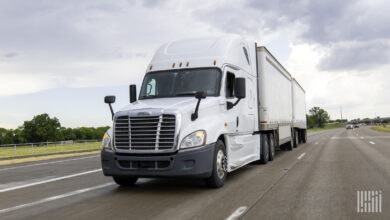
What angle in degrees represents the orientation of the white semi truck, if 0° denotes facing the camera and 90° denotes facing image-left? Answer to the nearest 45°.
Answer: approximately 45°
